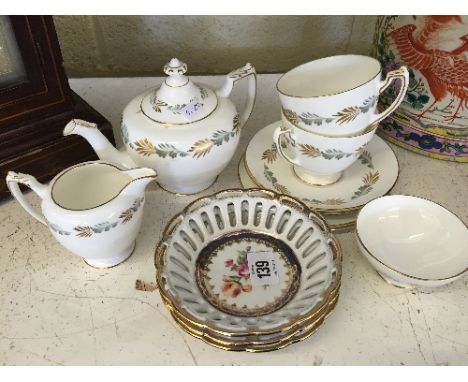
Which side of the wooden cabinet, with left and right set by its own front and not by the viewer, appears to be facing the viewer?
front
